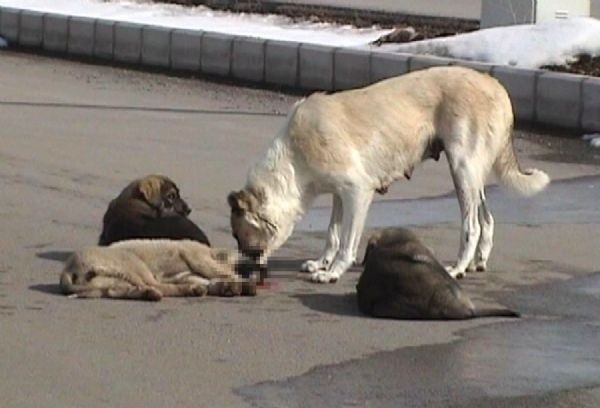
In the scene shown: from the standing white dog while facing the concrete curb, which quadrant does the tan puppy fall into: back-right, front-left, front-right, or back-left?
back-left

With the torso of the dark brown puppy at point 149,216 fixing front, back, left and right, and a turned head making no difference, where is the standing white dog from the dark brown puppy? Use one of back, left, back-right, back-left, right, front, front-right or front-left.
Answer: front

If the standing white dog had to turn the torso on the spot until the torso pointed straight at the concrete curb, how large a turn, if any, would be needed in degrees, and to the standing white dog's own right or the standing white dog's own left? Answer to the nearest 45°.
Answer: approximately 90° to the standing white dog's own right

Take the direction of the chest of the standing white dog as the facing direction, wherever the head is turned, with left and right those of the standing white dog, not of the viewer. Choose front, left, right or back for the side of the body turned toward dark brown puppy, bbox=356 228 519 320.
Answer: left

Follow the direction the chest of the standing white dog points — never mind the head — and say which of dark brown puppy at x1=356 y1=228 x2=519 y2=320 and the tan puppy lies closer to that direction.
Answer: the tan puppy

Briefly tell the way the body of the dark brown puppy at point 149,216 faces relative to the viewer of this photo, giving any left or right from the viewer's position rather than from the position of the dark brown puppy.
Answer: facing to the right of the viewer

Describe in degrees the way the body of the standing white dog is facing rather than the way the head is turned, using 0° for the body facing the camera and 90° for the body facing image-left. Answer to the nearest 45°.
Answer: approximately 90°

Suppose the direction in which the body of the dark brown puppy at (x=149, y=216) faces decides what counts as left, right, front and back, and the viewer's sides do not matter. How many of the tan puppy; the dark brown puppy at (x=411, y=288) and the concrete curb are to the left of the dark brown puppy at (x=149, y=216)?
1

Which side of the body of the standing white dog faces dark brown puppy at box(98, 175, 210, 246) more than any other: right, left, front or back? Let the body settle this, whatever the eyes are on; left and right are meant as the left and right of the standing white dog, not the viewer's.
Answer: front

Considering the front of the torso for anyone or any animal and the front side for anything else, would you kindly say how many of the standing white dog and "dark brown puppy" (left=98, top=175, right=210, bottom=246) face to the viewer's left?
1

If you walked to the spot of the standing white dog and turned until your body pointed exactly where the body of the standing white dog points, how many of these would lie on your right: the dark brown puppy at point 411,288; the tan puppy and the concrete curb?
1

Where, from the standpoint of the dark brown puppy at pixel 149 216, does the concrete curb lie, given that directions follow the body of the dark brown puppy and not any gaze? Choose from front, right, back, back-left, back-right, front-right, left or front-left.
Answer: left

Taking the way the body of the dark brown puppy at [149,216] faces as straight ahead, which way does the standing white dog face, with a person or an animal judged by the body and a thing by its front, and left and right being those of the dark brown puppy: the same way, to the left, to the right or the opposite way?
the opposite way

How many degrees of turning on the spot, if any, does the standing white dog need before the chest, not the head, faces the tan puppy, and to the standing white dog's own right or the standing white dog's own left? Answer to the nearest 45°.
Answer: approximately 45° to the standing white dog's own left
